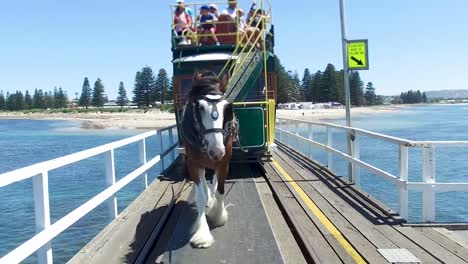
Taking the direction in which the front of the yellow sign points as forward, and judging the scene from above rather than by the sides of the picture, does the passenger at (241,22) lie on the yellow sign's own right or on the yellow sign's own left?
on the yellow sign's own right

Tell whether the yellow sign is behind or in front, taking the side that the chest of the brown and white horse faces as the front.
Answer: behind

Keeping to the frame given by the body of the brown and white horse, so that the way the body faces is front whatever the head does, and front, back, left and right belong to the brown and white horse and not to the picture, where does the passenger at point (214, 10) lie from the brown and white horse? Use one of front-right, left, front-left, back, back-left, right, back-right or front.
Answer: back

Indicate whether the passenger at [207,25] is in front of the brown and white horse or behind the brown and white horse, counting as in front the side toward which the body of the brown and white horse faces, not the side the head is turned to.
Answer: behind

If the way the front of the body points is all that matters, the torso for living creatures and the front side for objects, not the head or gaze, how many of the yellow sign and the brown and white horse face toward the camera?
2

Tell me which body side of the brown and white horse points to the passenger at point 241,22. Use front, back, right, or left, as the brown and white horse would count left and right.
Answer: back

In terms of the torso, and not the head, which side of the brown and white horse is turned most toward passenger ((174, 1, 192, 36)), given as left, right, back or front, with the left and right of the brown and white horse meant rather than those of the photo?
back

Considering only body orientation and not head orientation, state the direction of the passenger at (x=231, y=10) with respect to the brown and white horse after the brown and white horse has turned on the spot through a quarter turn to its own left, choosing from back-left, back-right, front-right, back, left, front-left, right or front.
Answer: left

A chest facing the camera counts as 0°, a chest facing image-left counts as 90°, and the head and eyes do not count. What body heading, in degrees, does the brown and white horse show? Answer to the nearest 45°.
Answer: approximately 0°

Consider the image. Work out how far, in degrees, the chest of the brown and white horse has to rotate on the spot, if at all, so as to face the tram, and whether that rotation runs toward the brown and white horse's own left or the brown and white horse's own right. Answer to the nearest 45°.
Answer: approximately 180°

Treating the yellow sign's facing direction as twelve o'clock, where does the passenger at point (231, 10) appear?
The passenger is roughly at 4 o'clock from the yellow sign.
